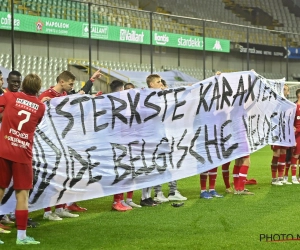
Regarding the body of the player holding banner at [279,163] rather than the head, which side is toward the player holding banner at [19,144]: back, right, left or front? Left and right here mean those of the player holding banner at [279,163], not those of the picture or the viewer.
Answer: right

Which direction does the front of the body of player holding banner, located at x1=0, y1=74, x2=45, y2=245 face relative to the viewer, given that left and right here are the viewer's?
facing away from the viewer

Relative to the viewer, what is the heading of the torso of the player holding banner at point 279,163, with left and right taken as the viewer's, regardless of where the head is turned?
facing the viewer and to the right of the viewer

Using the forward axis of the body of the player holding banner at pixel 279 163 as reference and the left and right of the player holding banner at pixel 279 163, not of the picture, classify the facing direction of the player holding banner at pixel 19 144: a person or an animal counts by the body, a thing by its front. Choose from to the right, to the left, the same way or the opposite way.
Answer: the opposite way

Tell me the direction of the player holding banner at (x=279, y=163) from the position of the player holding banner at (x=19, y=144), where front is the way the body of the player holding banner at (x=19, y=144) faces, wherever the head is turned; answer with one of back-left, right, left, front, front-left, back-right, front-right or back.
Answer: front-right

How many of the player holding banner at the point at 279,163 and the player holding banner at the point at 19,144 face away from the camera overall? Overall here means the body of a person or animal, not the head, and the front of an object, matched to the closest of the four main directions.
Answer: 1

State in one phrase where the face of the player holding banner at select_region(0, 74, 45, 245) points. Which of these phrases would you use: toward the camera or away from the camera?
away from the camera
